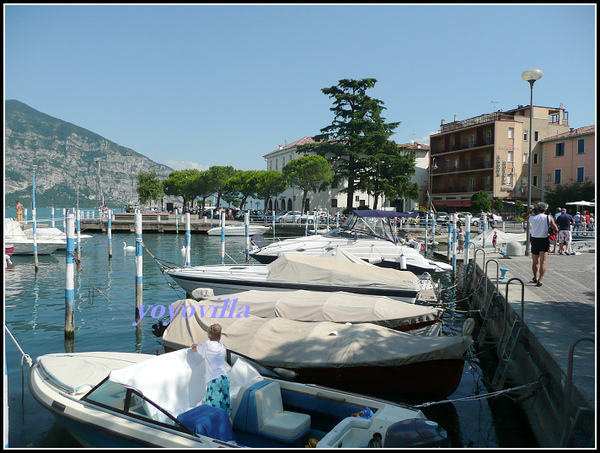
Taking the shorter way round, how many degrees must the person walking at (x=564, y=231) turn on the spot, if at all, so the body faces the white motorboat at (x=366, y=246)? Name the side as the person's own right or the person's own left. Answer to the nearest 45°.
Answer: approximately 135° to the person's own left

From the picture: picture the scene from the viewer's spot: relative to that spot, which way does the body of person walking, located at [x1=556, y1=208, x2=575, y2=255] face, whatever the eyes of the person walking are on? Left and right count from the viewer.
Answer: facing away from the viewer

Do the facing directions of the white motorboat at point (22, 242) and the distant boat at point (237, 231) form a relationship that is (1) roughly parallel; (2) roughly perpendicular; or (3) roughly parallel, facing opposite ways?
roughly parallel

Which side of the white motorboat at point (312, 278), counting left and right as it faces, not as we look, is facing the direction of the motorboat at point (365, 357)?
left

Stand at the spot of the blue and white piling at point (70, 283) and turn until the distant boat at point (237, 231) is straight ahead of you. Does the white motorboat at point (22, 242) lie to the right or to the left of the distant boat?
left

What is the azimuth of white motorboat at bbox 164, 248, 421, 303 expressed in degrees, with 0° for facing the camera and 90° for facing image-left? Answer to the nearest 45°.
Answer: approximately 90°
